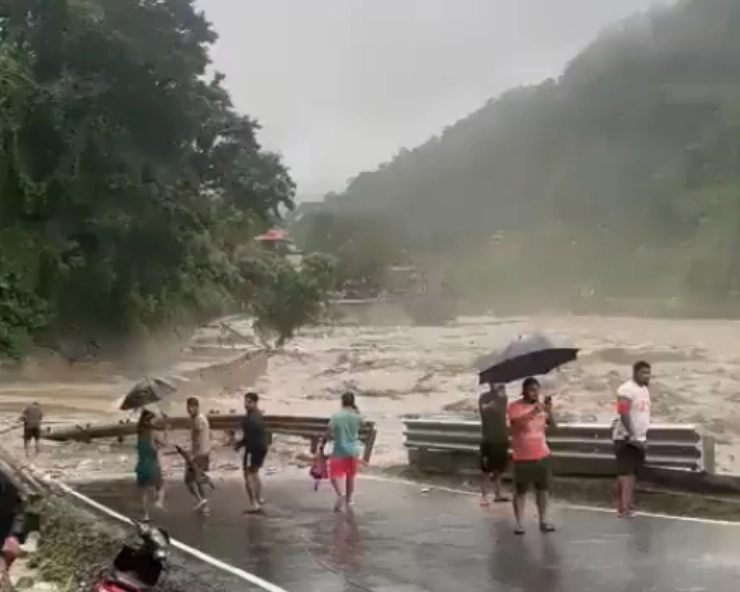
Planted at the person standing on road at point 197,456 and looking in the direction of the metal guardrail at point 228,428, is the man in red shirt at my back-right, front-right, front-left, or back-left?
back-right

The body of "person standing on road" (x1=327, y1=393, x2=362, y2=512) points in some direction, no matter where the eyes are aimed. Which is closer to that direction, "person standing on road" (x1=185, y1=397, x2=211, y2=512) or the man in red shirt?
the person standing on road

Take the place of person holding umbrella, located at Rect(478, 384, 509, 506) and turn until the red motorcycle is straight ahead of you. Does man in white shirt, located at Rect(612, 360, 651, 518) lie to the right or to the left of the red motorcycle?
left

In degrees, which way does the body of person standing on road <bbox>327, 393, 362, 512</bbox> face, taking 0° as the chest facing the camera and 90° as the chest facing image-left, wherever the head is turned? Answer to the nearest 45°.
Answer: approximately 180°

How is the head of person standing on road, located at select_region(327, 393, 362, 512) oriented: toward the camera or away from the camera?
away from the camera
